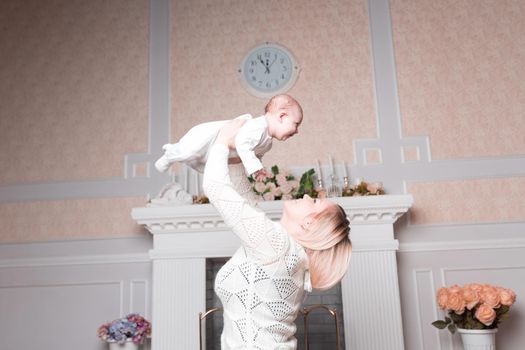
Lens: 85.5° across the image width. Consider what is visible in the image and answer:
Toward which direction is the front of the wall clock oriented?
toward the camera

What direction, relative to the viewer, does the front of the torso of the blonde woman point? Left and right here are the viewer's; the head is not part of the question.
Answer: facing to the left of the viewer

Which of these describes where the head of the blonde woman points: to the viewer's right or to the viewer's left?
to the viewer's left

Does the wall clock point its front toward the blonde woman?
yes

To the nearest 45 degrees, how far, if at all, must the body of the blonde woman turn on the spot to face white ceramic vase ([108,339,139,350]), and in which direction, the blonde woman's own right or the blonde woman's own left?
approximately 45° to the blonde woman's own right

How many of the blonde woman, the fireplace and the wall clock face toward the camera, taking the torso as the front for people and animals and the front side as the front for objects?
2

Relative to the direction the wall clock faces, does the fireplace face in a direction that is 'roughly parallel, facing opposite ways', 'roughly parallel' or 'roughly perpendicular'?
roughly parallel

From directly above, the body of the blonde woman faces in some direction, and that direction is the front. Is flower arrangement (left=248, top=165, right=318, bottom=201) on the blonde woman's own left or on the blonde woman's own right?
on the blonde woman's own right

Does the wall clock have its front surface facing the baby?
yes

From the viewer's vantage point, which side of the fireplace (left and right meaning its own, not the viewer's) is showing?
front

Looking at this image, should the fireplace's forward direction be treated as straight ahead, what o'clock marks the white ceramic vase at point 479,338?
The white ceramic vase is roughly at 9 o'clock from the fireplace.
